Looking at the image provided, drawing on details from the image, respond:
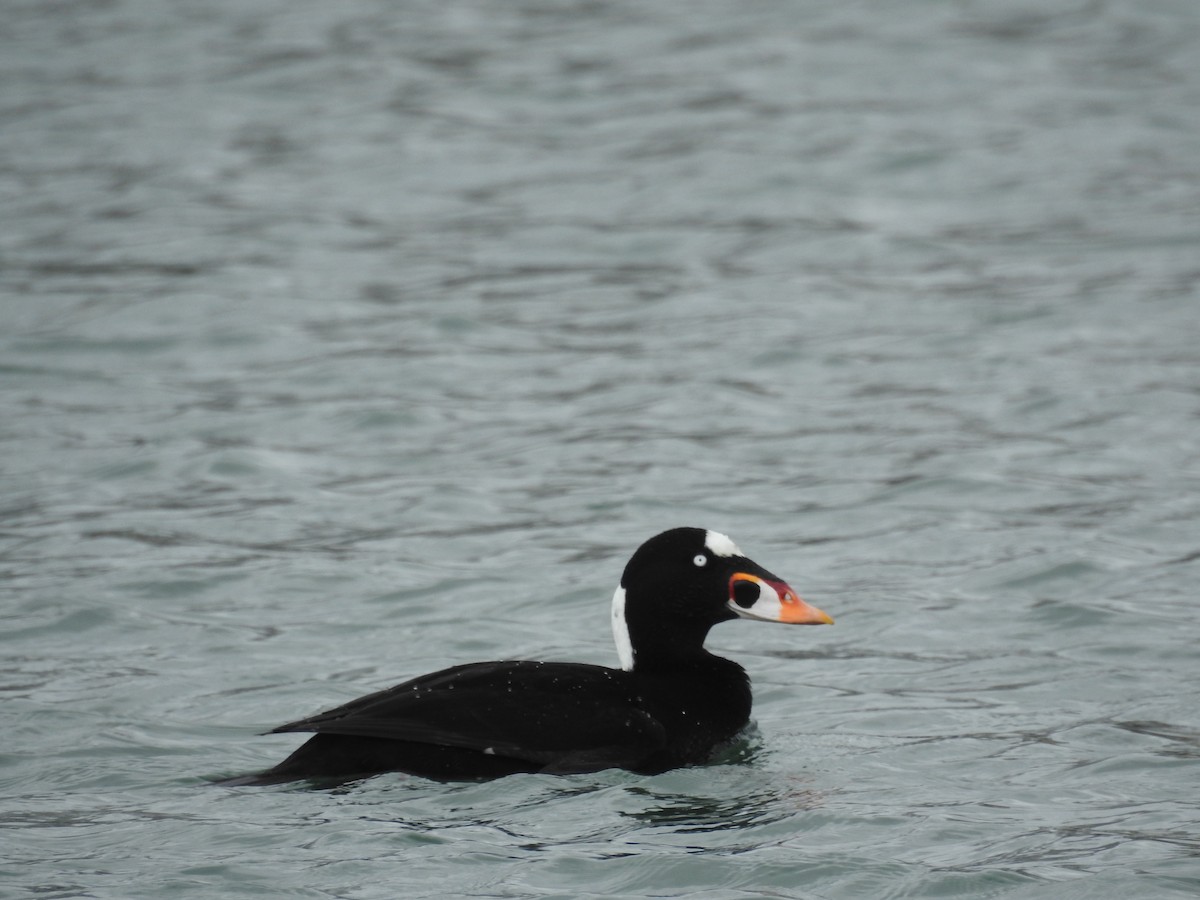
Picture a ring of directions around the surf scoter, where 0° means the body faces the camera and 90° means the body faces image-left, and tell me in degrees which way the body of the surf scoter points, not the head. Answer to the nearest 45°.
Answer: approximately 270°
